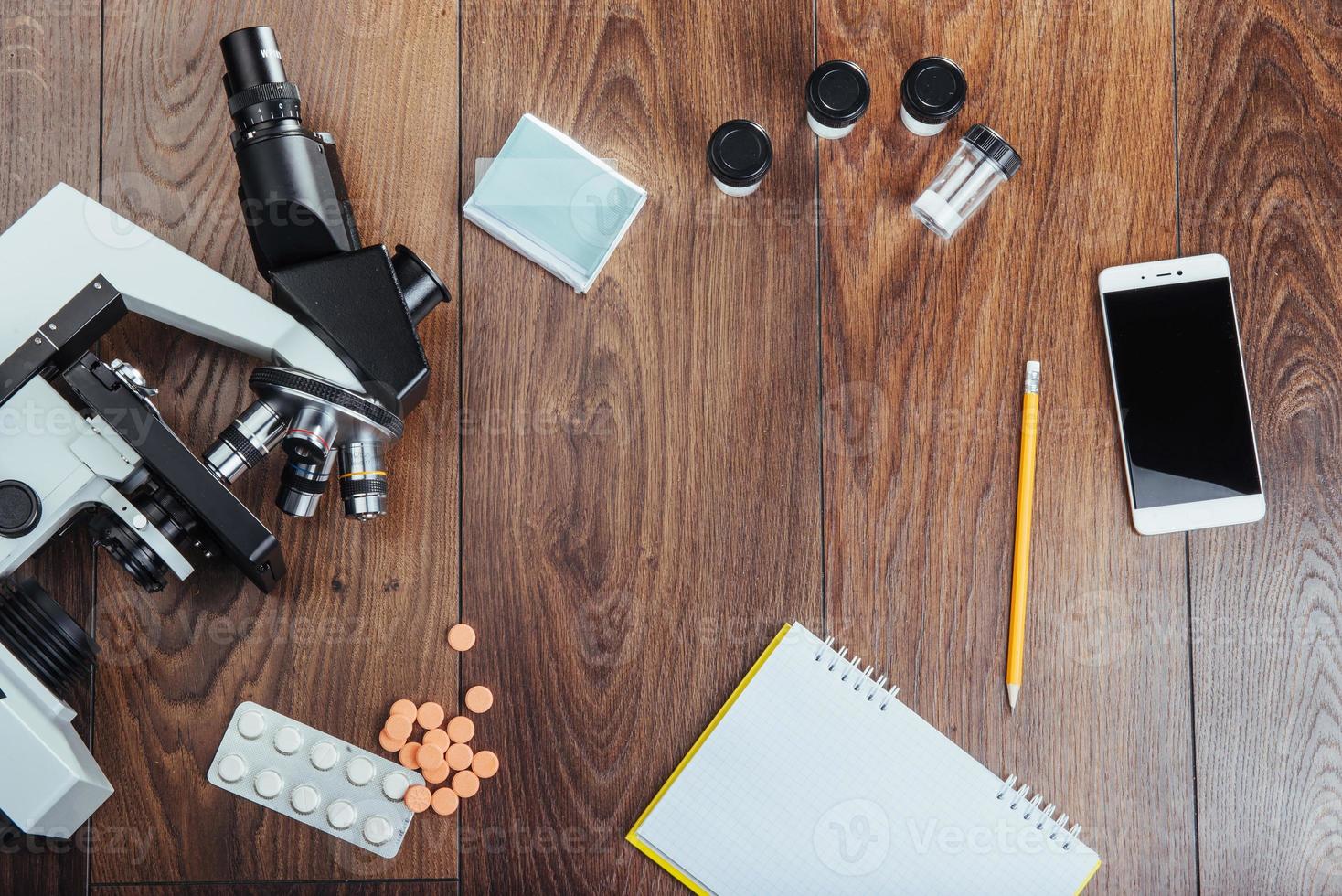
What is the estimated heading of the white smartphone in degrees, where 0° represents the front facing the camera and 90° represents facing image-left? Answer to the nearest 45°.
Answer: approximately 0°
